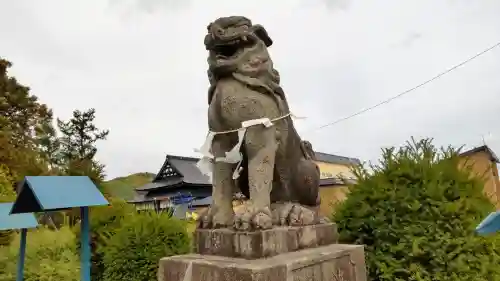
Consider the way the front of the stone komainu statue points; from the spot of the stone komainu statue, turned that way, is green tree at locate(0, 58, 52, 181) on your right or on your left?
on your right

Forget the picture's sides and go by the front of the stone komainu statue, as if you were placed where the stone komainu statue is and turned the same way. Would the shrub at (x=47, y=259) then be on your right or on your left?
on your right

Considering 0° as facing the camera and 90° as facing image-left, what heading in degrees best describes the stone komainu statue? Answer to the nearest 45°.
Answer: approximately 45°

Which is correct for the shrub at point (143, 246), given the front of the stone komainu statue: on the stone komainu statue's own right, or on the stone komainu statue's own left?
on the stone komainu statue's own right

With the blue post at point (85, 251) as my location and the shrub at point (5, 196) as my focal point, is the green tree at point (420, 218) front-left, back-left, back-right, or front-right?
back-right

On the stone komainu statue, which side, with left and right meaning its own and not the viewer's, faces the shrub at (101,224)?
right

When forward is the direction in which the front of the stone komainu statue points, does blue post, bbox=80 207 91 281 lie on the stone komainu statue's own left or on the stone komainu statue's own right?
on the stone komainu statue's own right

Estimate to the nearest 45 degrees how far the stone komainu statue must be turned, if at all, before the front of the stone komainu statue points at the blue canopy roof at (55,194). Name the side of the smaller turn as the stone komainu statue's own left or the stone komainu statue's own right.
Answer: approximately 90° to the stone komainu statue's own right
